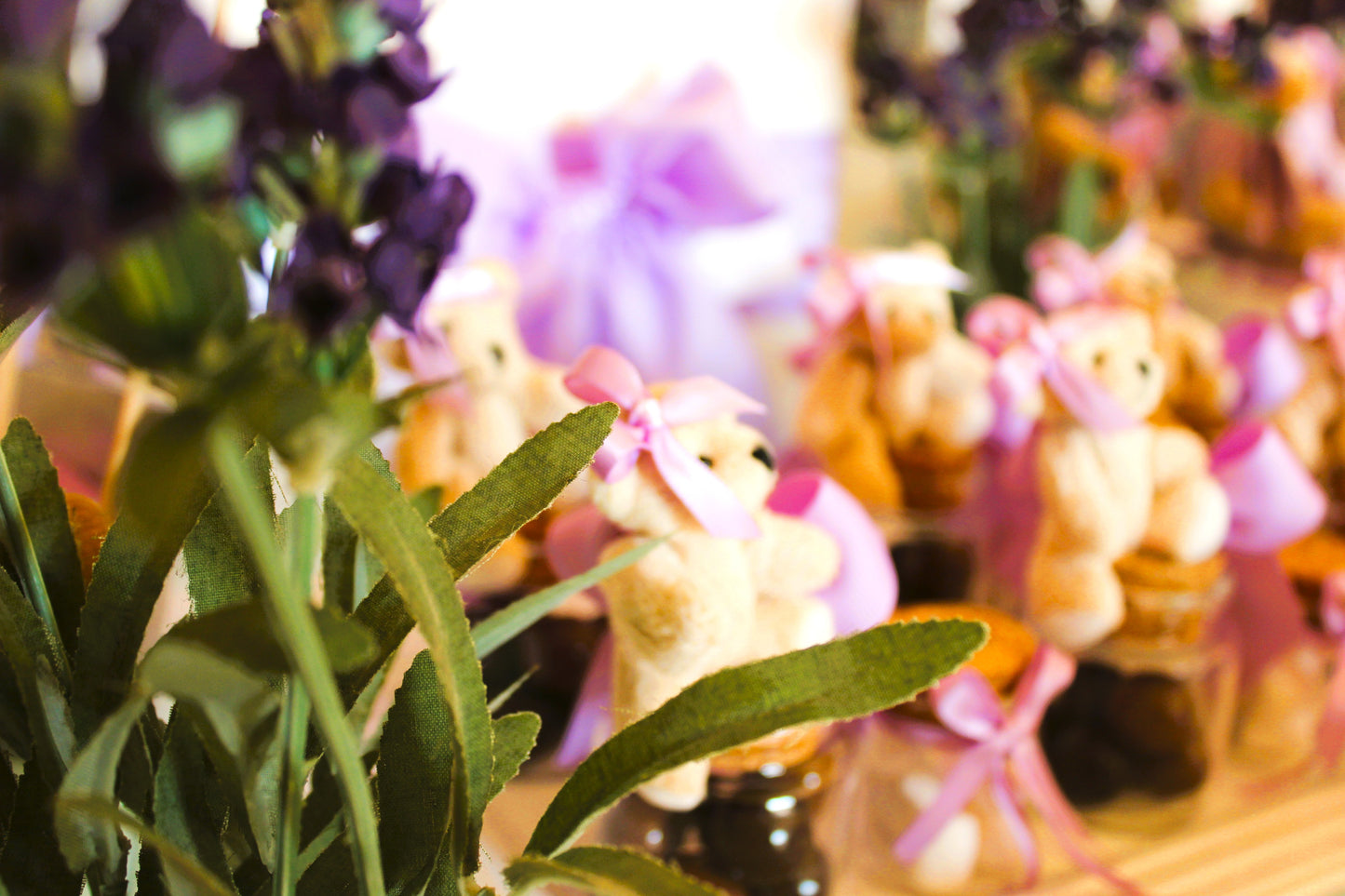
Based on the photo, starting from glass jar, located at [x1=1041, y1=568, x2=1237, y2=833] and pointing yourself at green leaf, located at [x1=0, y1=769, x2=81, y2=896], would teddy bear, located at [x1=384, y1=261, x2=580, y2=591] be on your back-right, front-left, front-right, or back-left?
front-right

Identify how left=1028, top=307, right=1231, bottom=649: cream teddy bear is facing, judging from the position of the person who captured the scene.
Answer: facing the viewer and to the right of the viewer

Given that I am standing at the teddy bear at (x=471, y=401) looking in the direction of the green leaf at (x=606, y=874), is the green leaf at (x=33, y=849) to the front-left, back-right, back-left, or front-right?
front-right
